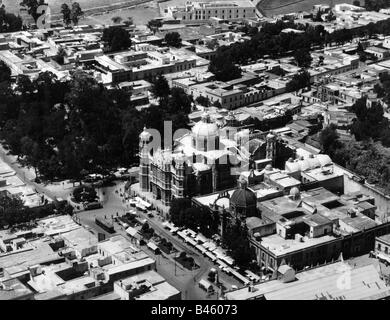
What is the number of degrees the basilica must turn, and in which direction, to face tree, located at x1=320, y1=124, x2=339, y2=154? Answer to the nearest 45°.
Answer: approximately 180°

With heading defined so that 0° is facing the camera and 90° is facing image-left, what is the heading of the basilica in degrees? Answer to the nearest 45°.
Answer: approximately 45°
